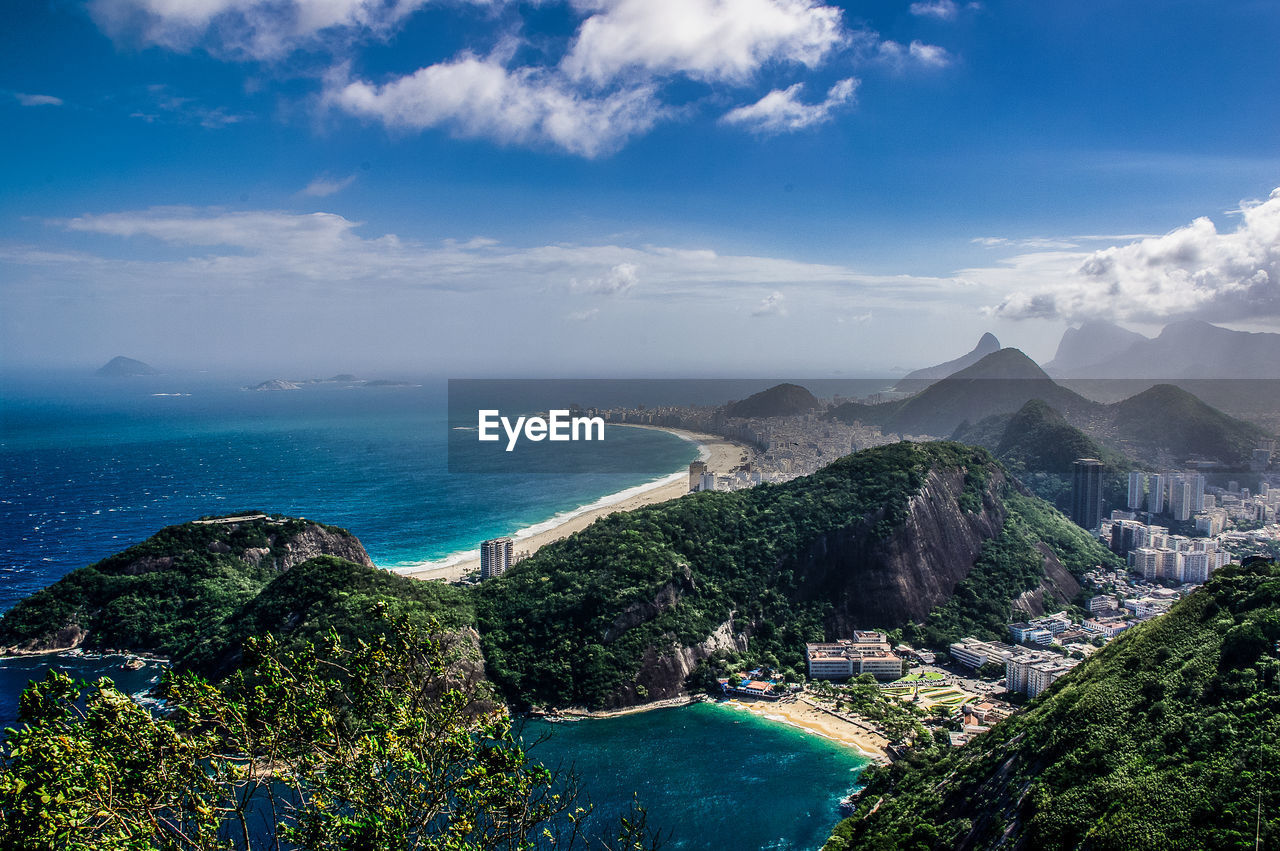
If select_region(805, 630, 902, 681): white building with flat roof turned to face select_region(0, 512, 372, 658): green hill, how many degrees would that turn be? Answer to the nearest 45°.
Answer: approximately 90° to its right

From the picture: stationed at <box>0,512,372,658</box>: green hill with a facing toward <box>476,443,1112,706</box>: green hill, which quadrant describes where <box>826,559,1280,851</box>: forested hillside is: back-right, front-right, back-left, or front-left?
front-right

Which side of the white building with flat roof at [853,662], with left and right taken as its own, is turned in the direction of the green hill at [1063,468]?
back

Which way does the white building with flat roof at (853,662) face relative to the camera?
toward the camera

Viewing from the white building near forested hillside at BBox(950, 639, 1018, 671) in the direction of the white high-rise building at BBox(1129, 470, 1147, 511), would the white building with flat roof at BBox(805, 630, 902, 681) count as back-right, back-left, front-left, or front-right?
back-left

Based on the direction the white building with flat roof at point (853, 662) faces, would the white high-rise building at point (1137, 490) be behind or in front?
behind

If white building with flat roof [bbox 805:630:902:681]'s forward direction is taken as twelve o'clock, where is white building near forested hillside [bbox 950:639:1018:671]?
The white building near forested hillside is roughly at 8 o'clock from the white building with flat roof.

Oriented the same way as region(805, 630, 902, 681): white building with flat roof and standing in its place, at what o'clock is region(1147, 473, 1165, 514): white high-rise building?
The white high-rise building is roughly at 7 o'clock from the white building with flat roof.

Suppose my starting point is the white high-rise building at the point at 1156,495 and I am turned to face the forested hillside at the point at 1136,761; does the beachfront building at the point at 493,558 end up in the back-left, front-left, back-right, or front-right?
front-right
